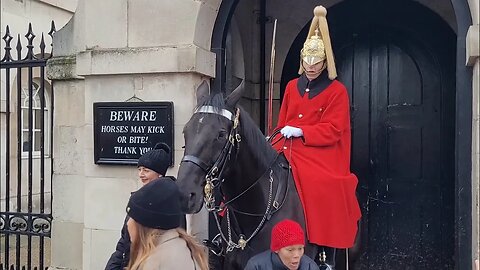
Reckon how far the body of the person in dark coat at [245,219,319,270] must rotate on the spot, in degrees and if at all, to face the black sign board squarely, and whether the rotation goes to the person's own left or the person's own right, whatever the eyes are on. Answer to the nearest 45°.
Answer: approximately 180°

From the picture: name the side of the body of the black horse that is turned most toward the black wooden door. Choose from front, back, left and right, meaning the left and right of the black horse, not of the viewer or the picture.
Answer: back

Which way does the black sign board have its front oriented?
toward the camera

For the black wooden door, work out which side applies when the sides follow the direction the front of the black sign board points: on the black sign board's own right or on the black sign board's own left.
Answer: on the black sign board's own left

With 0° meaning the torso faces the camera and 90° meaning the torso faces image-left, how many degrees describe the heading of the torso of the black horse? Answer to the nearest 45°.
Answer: approximately 45°

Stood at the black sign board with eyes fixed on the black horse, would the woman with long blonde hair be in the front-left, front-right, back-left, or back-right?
front-right

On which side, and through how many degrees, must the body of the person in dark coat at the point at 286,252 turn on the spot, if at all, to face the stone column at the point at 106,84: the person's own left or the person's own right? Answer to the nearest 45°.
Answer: approximately 180°

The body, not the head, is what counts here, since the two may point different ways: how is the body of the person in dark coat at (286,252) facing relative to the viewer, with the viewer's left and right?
facing the viewer and to the right of the viewer

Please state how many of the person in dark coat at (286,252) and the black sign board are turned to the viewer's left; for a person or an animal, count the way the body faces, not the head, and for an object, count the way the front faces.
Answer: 0

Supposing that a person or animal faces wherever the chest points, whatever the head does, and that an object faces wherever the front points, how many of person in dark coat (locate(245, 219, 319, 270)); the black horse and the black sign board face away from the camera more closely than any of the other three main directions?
0

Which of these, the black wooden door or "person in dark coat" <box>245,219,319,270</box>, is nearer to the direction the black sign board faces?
the person in dark coat

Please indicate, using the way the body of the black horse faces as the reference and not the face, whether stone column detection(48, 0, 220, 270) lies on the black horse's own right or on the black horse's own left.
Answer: on the black horse's own right

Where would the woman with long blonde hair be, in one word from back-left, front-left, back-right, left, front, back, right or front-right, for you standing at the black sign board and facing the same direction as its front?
front
